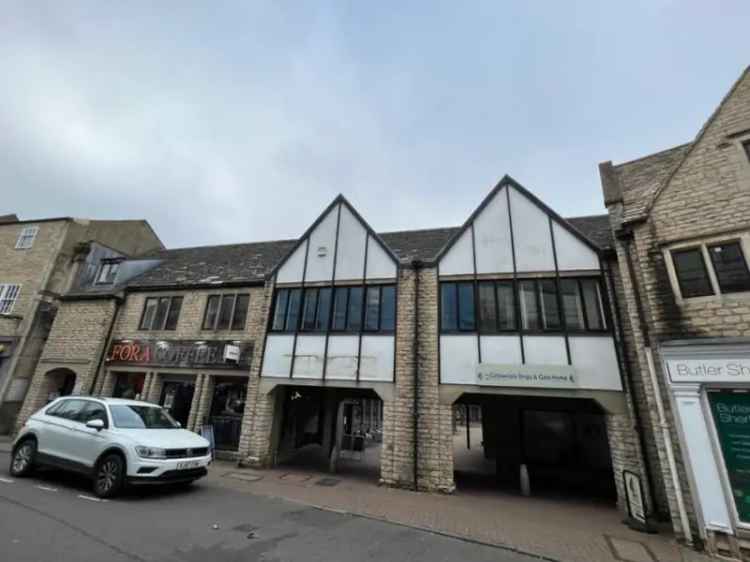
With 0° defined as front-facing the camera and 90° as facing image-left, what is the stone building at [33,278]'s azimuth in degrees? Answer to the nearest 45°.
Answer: approximately 45°

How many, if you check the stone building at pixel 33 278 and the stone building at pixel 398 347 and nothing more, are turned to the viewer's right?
0

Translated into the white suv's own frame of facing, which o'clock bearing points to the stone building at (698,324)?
The stone building is roughly at 12 o'clock from the white suv.

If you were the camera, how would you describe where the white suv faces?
facing the viewer and to the right of the viewer

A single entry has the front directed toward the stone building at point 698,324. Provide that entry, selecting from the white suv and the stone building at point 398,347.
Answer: the white suv

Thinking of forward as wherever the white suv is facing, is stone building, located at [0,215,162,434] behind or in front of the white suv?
behind

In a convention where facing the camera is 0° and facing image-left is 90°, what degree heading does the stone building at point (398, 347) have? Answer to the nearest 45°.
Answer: approximately 45°

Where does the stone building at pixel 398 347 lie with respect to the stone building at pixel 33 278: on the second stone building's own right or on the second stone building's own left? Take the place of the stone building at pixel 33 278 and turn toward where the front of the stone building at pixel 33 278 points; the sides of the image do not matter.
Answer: on the second stone building's own left

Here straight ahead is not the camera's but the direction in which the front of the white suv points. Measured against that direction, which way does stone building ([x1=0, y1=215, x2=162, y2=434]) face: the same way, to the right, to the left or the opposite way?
to the right

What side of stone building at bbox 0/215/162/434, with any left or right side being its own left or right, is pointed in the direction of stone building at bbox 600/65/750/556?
left

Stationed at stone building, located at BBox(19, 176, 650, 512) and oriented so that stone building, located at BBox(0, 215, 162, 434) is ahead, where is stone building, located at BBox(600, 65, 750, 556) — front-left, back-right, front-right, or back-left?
back-left
